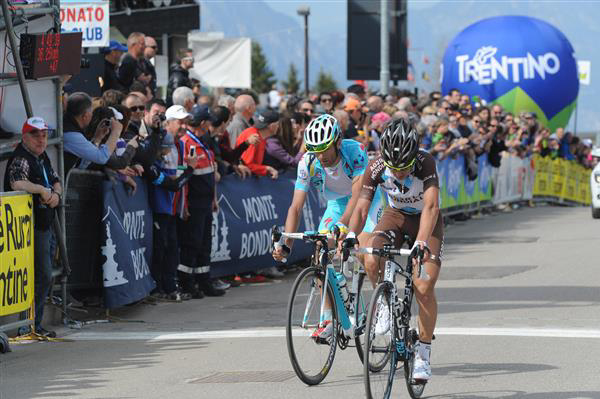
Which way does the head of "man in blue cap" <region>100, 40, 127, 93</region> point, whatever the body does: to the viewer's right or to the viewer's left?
to the viewer's right

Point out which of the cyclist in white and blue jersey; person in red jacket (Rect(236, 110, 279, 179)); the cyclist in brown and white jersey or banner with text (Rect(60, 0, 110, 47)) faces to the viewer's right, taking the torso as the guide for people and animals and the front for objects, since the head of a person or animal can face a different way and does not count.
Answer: the person in red jacket

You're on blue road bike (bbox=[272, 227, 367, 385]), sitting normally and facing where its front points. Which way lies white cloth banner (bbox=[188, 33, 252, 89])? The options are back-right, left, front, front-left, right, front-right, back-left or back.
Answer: back-right

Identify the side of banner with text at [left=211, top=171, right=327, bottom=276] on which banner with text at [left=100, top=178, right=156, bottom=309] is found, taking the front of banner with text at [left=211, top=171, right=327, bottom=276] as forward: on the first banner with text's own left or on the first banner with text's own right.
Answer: on the first banner with text's own right

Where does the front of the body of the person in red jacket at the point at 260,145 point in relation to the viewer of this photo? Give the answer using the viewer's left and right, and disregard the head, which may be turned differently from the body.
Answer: facing to the right of the viewer

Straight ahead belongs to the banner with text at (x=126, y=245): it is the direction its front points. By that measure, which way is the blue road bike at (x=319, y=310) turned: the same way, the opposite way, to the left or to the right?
to the right

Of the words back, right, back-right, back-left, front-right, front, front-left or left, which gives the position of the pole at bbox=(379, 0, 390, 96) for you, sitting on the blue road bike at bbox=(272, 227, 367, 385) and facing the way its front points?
back-right

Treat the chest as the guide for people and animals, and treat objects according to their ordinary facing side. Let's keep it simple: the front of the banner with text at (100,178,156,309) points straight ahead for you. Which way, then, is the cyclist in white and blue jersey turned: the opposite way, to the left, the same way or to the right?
to the right
